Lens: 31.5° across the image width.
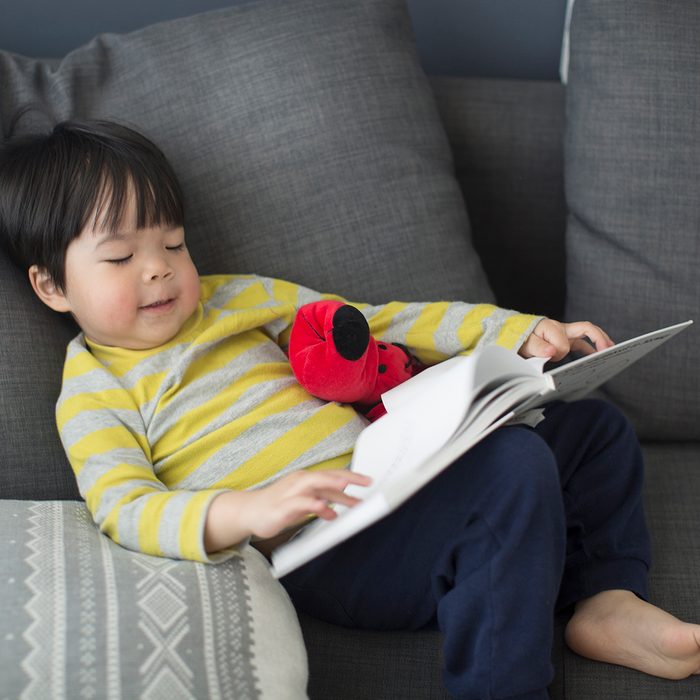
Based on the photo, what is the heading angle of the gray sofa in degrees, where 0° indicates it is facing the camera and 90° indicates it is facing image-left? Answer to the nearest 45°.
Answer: approximately 0°
